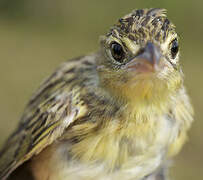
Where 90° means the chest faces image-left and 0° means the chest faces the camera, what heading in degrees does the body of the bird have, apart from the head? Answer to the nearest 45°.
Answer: approximately 315°
